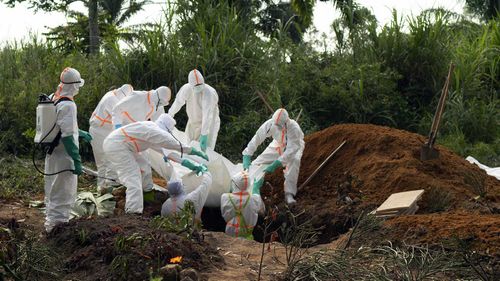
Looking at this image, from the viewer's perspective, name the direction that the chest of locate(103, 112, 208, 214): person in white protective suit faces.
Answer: to the viewer's right

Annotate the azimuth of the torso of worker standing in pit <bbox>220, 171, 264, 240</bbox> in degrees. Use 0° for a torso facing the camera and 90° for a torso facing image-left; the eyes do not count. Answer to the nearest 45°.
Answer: approximately 180°

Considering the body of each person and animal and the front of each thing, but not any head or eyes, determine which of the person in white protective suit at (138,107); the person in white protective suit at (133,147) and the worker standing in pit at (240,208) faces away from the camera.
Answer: the worker standing in pit

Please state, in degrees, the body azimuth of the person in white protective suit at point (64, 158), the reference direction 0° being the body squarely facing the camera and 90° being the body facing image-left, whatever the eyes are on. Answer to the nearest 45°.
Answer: approximately 270°

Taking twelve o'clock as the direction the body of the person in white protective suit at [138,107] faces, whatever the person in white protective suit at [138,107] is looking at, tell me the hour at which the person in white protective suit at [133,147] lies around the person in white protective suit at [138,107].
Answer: the person in white protective suit at [133,147] is roughly at 3 o'clock from the person in white protective suit at [138,107].

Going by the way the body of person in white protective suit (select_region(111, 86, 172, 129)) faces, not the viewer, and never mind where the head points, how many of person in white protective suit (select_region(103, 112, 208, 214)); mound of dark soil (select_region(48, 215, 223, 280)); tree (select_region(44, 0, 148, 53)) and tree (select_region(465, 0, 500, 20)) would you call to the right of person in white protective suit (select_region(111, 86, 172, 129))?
2

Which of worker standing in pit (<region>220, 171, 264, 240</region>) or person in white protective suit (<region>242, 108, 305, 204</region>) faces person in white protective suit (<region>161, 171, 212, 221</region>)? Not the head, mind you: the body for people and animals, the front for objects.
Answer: person in white protective suit (<region>242, 108, 305, 204</region>)

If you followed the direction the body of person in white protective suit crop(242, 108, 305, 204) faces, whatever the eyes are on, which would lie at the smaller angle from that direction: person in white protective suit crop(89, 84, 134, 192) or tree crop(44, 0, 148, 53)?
the person in white protective suit

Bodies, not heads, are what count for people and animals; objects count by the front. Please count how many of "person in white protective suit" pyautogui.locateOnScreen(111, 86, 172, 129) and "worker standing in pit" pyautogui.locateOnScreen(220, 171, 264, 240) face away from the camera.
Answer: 1

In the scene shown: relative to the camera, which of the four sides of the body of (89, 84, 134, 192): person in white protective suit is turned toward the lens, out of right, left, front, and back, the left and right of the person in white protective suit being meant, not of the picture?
right

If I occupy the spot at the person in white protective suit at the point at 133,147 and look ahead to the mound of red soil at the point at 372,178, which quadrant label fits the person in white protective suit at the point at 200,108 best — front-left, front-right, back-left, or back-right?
front-left

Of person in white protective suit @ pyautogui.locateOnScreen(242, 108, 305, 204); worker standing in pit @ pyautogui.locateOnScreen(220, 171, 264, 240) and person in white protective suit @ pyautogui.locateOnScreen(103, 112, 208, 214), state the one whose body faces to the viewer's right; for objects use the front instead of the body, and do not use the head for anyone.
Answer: person in white protective suit @ pyautogui.locateOnScreen(103, 112, 208, 214)

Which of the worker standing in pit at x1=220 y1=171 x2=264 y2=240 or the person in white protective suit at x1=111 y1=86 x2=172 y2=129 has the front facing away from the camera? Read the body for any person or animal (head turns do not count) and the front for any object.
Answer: the worker standing in pit

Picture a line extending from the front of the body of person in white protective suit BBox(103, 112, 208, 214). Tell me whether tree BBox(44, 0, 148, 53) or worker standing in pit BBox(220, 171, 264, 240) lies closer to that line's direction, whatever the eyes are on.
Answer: the worker standing in pit

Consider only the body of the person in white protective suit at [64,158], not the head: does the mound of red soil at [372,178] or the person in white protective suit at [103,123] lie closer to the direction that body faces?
the mound of red soil
